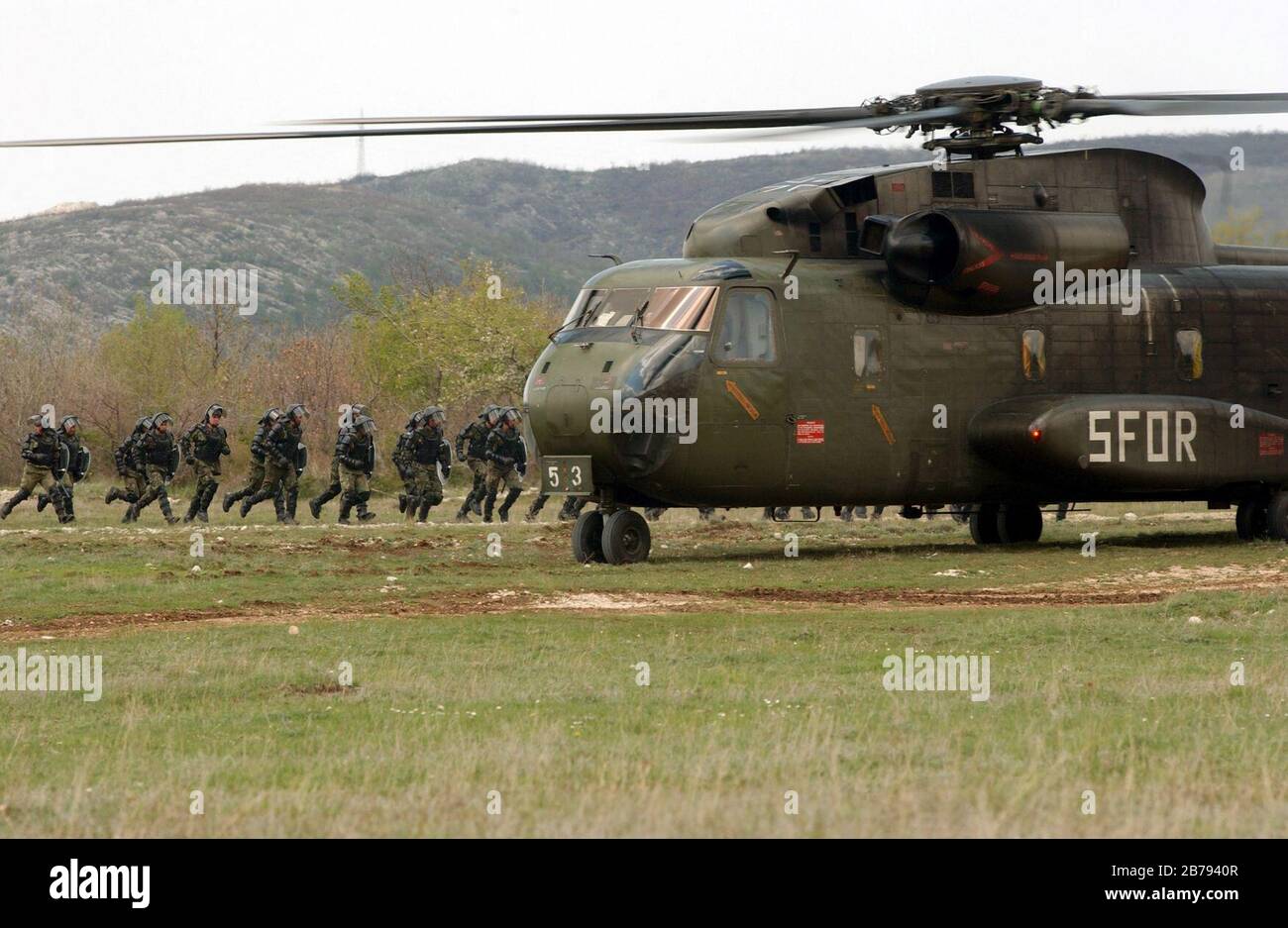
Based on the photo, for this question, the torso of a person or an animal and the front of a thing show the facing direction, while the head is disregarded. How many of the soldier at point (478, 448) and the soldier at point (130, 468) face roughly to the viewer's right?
2

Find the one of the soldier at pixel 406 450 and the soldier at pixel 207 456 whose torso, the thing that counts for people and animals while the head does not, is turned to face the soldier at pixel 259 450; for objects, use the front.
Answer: the soldier at pixel 207 456

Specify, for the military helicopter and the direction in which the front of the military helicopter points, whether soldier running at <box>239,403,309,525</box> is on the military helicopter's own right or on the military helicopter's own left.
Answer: on the military helicopter's own right

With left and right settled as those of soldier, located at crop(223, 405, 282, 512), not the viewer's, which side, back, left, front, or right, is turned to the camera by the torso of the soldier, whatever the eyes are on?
right

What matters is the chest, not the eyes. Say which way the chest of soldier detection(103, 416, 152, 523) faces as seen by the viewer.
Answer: to the viewer's right

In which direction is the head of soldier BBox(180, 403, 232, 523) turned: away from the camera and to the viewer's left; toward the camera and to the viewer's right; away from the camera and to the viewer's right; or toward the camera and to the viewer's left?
toward the camera and to the viewer's right

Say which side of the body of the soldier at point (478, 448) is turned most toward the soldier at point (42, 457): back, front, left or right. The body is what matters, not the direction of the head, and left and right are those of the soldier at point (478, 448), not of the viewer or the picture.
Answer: back

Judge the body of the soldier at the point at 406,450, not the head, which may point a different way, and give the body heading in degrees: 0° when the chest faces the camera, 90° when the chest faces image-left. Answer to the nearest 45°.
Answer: approximately 270°

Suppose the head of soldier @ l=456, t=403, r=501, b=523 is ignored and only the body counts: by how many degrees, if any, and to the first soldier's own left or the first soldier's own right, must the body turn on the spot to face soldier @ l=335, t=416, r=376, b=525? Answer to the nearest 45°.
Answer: approximately 135° to the first soldier's own right

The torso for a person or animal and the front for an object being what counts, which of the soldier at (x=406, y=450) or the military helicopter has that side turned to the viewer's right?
the soldier
